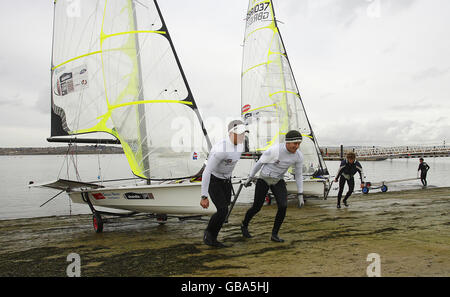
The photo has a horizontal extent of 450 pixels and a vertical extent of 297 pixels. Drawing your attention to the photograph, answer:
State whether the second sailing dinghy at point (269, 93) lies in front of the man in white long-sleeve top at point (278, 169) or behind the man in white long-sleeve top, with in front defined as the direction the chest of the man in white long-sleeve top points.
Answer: behind

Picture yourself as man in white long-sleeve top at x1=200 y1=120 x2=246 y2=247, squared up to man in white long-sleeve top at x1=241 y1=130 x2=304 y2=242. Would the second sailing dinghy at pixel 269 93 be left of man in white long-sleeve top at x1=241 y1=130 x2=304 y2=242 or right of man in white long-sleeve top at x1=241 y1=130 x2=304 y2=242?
left

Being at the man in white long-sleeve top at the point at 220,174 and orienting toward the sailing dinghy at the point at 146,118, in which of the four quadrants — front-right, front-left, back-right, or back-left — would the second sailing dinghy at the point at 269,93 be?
front-right

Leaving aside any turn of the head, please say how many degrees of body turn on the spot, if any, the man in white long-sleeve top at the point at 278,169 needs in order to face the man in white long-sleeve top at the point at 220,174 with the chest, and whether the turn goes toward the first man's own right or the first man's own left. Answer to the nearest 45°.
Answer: approximately 90° to the first man's own right
